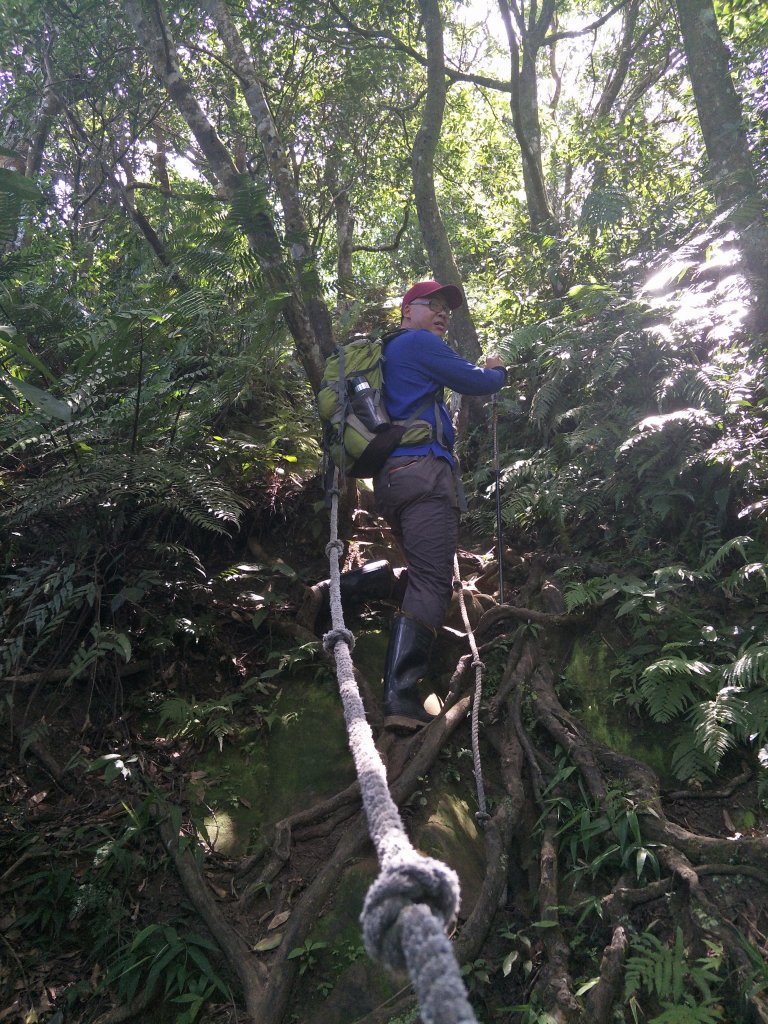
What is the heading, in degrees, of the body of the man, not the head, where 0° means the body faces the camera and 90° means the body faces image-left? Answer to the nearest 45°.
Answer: approximately 270°

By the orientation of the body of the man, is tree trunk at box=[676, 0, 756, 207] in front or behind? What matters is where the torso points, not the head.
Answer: in front

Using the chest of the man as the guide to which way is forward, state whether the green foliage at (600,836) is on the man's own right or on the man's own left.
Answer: on the man's own right

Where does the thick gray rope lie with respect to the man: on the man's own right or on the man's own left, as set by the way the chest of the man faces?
on the man's own right

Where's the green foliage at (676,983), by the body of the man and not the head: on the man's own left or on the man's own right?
on the man's own right

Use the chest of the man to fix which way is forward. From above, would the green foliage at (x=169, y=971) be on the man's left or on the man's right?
on the man's right
